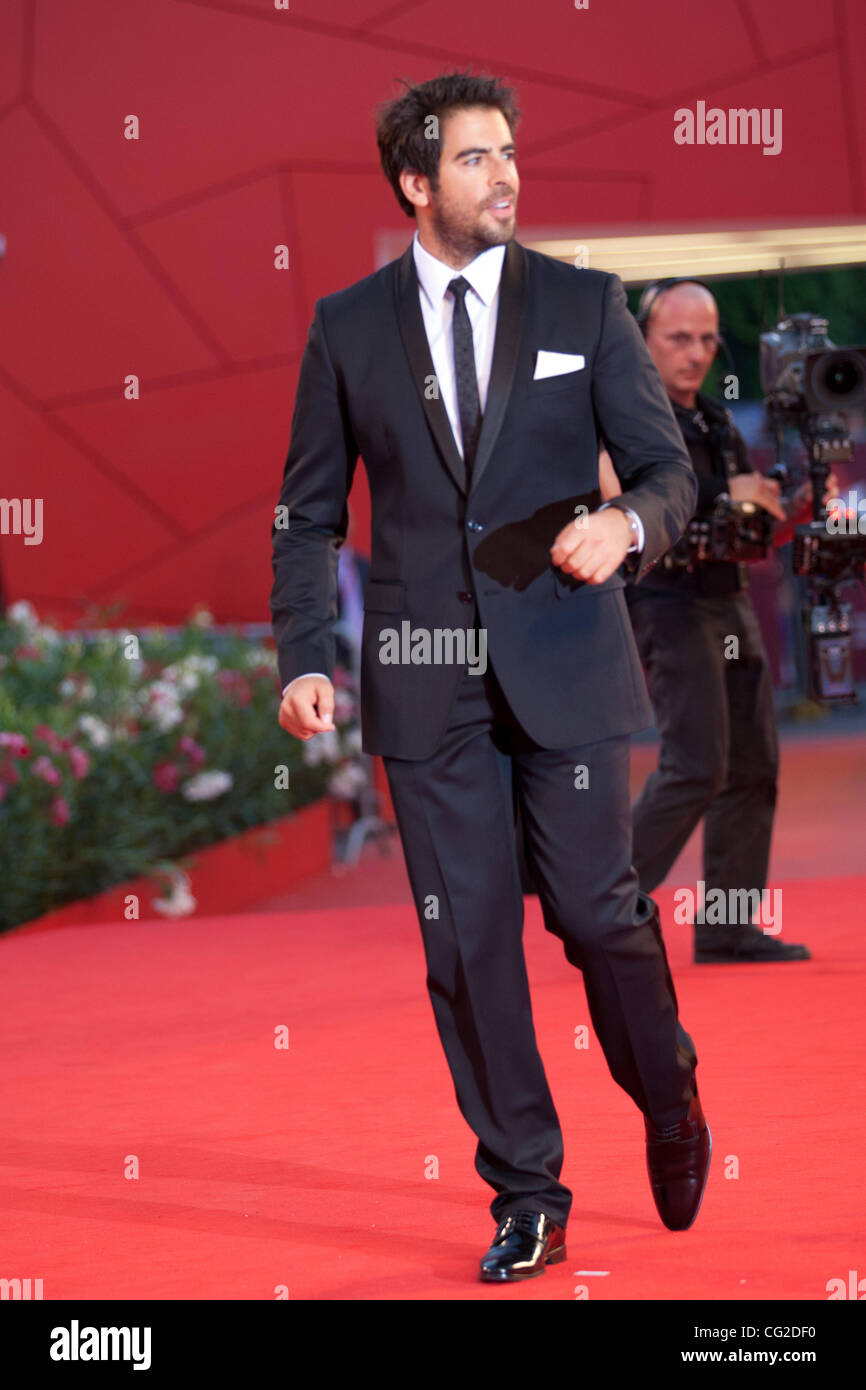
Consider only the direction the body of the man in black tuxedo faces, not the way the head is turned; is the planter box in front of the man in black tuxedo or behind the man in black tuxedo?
behind

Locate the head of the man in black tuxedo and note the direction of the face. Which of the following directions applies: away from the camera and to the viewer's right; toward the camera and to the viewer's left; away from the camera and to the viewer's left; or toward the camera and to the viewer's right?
toward the camera and to the viewer's right

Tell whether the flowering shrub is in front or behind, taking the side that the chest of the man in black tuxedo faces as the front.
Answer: behind

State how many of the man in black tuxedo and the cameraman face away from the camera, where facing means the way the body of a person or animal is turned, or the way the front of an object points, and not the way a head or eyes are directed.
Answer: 0

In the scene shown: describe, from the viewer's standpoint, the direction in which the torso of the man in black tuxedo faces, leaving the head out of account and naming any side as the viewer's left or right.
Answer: facing the viewer

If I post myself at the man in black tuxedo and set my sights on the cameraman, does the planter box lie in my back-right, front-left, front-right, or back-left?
front-left

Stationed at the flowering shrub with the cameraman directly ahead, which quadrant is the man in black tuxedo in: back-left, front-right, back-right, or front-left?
front-right
